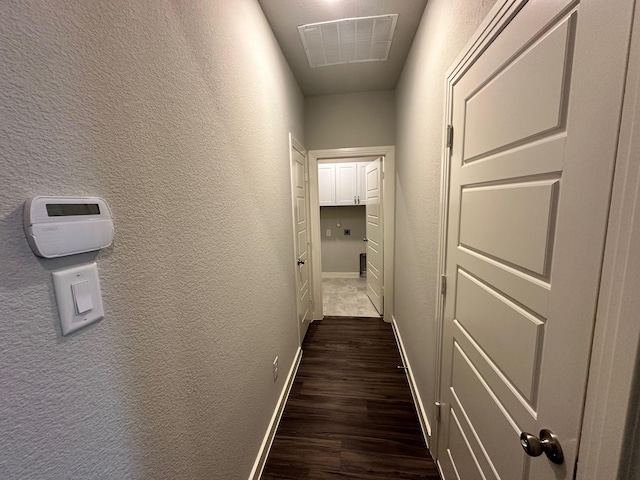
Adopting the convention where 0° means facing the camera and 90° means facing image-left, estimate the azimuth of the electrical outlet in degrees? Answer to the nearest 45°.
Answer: approximately 270°

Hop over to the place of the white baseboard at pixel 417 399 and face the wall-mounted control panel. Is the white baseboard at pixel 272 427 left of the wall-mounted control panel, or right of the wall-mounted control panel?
right

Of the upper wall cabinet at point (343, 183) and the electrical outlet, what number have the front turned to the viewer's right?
1

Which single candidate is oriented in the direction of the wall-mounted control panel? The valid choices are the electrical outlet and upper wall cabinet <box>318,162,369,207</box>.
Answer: the upper wall cabinet

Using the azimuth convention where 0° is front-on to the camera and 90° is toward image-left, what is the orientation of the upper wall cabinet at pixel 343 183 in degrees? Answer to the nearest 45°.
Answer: approximately 0°

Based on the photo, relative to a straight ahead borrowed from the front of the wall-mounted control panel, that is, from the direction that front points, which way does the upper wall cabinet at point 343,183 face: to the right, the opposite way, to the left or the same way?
to the right

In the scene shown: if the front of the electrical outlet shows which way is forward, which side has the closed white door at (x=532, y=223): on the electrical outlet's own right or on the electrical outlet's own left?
on the electrical outlet's own right

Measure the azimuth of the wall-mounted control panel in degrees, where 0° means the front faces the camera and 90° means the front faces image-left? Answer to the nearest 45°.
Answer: approximately 315°

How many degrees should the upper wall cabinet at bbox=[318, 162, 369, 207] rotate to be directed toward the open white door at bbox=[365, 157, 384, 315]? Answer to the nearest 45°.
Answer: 0° — it already faces it

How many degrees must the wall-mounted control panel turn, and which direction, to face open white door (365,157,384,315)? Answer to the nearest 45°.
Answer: approximately 45° to its left

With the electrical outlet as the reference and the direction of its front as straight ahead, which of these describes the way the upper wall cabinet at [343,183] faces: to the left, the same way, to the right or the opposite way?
to the right
